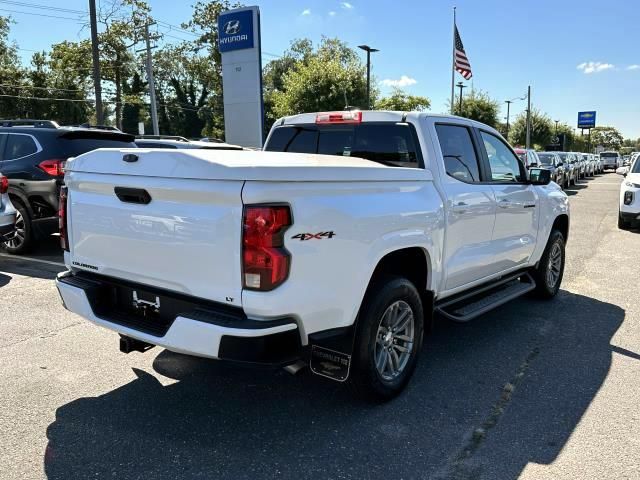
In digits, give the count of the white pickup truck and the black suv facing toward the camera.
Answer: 0

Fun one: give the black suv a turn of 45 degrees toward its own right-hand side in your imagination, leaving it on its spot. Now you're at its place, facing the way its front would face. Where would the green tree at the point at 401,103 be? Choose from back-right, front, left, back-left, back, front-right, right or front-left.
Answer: front-right

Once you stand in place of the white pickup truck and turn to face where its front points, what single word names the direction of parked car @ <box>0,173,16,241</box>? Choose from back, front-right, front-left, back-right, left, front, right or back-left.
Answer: left

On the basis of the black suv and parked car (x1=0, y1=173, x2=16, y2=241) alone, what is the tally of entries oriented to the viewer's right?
0

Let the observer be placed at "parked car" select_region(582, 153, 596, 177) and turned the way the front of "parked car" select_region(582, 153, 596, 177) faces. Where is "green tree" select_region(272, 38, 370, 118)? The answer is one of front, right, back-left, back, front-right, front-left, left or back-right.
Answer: right

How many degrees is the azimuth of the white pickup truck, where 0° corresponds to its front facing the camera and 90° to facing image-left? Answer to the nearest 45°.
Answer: approximately 225°

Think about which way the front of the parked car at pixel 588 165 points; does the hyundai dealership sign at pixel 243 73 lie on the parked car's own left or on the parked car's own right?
on the parked car's own right

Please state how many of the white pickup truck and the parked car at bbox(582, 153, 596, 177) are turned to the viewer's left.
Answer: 0

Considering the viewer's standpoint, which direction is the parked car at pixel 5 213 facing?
facing away from the viewer and to the left of the viewer

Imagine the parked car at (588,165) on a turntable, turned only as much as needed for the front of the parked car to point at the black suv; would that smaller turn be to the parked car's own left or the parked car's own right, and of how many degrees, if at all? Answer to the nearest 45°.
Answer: approximately 45° to the parked car's own right

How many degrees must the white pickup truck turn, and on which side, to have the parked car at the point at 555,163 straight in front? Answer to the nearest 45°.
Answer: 0° — it already faces it
